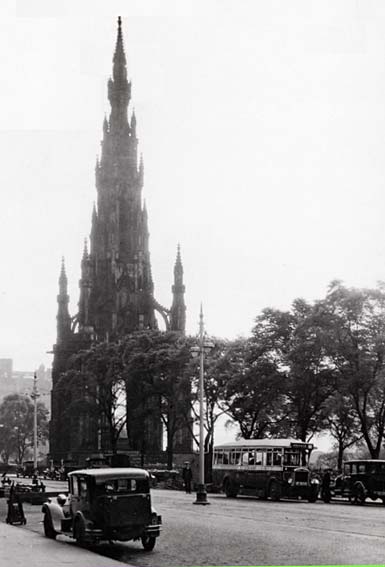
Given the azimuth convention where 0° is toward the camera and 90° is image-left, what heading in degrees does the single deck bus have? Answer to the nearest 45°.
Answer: approximately 315°
